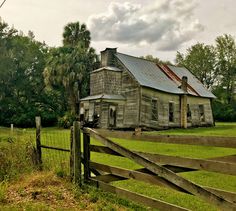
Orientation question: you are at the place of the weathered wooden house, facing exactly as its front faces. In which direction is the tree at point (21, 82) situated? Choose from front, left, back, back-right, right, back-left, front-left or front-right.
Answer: right

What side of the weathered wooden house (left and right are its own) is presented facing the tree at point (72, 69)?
right

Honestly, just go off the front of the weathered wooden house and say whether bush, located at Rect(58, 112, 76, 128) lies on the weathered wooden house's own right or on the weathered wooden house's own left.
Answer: on the weathered wooden house's own right

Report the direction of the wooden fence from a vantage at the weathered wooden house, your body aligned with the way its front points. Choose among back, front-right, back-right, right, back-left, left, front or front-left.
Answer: front-left

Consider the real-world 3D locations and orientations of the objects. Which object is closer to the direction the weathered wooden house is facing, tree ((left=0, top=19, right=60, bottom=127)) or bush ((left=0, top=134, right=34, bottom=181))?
the bush

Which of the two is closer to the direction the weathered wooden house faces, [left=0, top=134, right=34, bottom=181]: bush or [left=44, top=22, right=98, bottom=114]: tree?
the bush

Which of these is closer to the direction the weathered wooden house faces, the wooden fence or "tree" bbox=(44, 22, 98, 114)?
the wooden fence

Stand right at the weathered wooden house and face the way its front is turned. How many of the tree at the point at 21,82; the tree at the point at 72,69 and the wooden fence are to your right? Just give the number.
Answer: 2

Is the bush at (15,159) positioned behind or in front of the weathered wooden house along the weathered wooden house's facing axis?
in front
